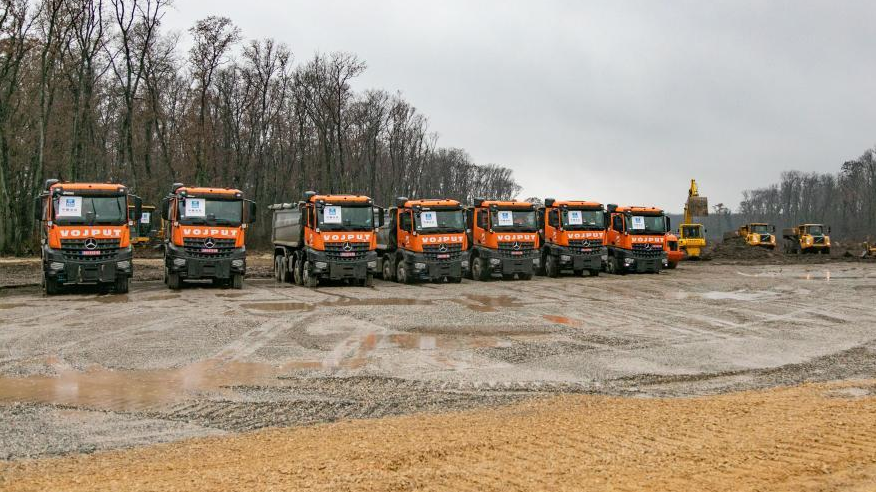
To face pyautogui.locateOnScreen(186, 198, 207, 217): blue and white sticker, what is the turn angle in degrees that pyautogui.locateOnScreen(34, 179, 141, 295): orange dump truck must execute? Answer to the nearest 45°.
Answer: approximately 90° to its left

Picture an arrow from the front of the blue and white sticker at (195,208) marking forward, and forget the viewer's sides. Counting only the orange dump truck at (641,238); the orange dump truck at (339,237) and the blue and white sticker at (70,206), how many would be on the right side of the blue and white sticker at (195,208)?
1

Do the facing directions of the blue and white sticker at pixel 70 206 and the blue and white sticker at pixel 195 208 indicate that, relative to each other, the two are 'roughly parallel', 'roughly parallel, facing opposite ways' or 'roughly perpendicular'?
roughly parallel

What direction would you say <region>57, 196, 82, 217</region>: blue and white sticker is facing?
toward the camera

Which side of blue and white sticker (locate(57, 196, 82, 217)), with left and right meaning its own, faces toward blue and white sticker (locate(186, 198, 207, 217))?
left

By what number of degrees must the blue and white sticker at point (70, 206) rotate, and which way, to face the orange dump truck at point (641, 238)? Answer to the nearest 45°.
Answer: approximately 90° to its left

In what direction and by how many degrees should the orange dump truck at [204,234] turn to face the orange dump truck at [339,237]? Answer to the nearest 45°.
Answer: approximately 90° to its left

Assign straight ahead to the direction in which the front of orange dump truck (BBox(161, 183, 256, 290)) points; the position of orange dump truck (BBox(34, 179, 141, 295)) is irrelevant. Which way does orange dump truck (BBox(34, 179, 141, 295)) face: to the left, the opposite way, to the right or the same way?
the same way

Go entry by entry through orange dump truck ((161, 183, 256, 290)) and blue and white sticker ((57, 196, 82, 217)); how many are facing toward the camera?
2

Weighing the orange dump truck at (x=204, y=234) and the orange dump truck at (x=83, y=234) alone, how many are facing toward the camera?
2

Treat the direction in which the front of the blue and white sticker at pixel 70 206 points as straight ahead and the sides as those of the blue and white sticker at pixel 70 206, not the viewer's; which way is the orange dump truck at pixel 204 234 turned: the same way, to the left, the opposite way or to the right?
the same way

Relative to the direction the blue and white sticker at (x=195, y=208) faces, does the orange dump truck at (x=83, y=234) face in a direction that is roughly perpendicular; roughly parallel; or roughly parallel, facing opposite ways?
roughly parallel

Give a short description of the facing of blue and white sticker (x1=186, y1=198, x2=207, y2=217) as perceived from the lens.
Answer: facing the viewer

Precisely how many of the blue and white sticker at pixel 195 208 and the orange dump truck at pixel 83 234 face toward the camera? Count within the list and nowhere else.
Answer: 2

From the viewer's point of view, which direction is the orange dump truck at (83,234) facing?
toward the camera

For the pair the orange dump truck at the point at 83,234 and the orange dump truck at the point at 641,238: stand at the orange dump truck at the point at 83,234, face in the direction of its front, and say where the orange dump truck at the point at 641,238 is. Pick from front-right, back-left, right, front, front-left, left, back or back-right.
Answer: left

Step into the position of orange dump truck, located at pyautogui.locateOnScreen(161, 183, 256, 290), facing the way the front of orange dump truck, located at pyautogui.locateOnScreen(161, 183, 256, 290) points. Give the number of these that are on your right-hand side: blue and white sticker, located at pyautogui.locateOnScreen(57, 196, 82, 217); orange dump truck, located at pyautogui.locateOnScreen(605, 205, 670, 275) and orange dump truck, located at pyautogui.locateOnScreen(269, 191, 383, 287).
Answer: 1
